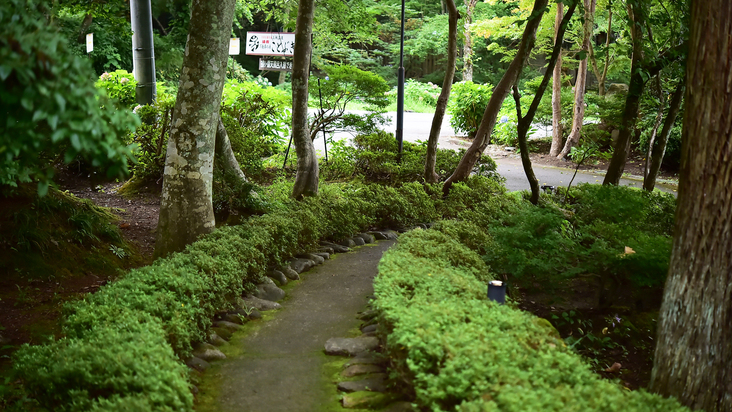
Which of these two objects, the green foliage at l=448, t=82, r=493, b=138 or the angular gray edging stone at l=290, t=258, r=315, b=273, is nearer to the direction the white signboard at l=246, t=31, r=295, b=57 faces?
the angular gray edging stone

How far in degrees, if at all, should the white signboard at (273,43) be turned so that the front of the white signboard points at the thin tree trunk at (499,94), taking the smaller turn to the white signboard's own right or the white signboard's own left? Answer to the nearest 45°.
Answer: approximately 45° to the white signboard's own left

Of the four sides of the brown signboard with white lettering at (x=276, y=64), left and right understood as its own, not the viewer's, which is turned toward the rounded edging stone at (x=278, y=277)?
front

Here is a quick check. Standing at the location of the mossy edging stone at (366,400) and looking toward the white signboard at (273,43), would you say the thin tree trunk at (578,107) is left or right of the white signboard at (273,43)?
right

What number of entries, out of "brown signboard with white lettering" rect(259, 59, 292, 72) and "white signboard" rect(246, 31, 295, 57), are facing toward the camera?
2

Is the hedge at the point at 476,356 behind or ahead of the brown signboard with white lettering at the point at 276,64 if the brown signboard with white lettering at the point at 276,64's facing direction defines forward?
ahead

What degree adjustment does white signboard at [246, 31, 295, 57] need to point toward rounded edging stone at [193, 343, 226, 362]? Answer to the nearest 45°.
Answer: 0° — it already faces it

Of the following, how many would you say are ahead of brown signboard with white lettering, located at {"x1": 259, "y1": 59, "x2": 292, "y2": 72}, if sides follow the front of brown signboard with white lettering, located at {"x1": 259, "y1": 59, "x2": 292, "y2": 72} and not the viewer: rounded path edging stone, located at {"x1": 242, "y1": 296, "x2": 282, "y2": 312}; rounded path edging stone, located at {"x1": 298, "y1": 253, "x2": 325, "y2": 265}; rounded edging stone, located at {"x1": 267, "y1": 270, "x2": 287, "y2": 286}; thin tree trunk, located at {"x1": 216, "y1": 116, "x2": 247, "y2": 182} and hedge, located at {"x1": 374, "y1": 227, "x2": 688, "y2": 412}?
5

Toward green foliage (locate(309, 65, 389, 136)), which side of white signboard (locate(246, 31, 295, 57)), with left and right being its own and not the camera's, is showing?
left

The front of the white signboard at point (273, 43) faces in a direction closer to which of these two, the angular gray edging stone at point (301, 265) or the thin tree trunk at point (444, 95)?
the angular gray edging stone

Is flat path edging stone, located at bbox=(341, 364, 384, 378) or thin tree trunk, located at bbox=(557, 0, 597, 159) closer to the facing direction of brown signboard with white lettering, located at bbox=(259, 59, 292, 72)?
the flat path edging stone

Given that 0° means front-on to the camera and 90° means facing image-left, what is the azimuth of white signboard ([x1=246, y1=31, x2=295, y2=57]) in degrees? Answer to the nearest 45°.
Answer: approximately 0°

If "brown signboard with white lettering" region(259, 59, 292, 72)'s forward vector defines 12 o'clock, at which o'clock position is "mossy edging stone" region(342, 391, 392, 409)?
The mossy edging stone is roughly at 12 o'clock from the brown signboard with white lettering.

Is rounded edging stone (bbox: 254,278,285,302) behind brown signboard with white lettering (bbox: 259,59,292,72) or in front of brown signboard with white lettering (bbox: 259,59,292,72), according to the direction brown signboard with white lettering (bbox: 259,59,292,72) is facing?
in front
